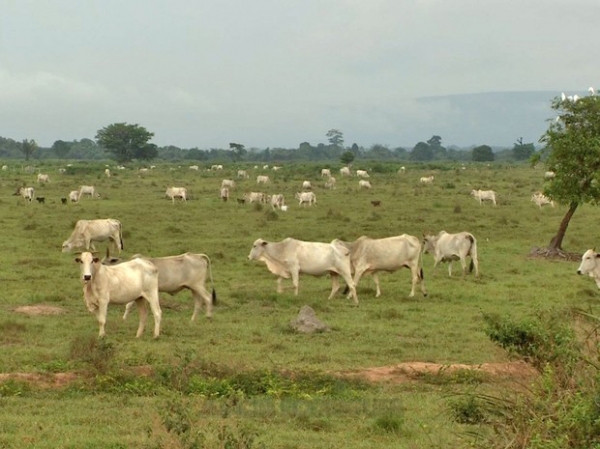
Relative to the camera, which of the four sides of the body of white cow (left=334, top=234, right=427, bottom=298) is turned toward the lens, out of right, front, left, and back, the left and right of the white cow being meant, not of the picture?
left

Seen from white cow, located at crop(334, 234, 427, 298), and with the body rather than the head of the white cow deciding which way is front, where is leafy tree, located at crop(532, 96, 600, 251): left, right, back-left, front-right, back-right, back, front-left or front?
back-right

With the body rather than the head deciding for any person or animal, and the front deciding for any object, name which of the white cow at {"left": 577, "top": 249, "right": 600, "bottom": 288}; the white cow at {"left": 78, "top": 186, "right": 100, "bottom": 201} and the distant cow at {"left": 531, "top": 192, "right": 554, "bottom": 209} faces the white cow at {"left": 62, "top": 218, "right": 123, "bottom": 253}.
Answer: the white cow at {"left": 577, "top": 249, "right": 600, "bottom": 288}

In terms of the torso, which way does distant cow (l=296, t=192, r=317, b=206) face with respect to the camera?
to the viewer's left

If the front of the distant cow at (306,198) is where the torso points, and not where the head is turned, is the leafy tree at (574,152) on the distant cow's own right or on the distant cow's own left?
on the distant cow's own left

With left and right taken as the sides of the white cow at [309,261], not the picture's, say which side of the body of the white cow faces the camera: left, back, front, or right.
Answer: left

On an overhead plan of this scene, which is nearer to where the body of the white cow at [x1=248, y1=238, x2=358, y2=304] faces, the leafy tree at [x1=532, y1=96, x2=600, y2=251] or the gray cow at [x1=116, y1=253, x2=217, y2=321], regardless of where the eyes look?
the gray cow

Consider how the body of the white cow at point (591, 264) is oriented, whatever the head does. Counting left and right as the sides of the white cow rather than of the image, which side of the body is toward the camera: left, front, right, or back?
left

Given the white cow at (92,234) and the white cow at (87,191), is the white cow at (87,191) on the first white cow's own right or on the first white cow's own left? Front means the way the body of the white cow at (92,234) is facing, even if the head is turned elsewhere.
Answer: on the first white cow's own right

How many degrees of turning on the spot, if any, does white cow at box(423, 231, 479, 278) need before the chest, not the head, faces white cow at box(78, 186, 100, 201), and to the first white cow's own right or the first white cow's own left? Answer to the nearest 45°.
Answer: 0° — it already faces it

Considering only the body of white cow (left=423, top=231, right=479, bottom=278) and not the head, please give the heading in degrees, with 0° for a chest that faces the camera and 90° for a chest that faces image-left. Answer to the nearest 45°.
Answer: approximately 135°
